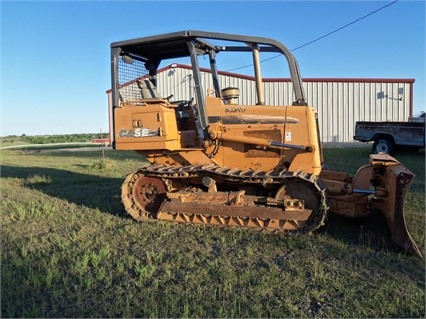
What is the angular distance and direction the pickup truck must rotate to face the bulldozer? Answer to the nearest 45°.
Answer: approximately 90° to its right

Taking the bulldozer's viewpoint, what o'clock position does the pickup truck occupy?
The pickup truck is roughly at 10 o'clock from the bulldozer.

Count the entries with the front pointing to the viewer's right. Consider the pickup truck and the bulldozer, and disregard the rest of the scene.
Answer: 2

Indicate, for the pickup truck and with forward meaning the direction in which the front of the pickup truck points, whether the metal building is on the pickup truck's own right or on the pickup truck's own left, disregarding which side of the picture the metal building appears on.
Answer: on the pickup truck's own left

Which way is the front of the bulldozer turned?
to the viewer's right

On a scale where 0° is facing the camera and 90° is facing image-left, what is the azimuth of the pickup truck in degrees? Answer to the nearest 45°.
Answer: approximately 270°
